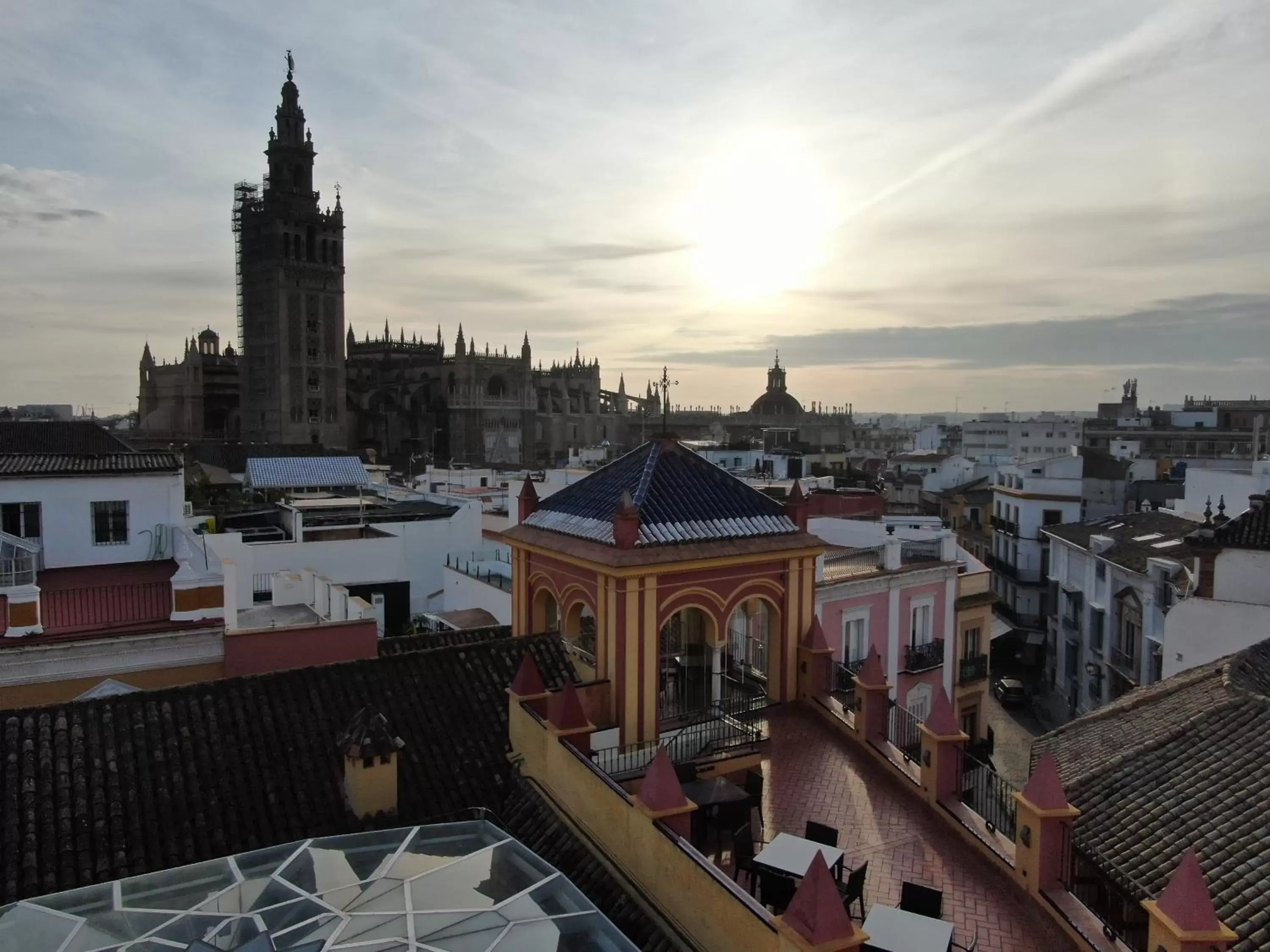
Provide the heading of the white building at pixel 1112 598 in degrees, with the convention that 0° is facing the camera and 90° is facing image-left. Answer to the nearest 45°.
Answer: approximately 45°

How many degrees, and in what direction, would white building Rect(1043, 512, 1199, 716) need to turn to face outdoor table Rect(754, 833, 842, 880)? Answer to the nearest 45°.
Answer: approximately 45° to its left

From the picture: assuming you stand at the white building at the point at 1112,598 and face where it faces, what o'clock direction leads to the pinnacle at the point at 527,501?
The pinnacle is roughly at 11 o'clock from the white building.
